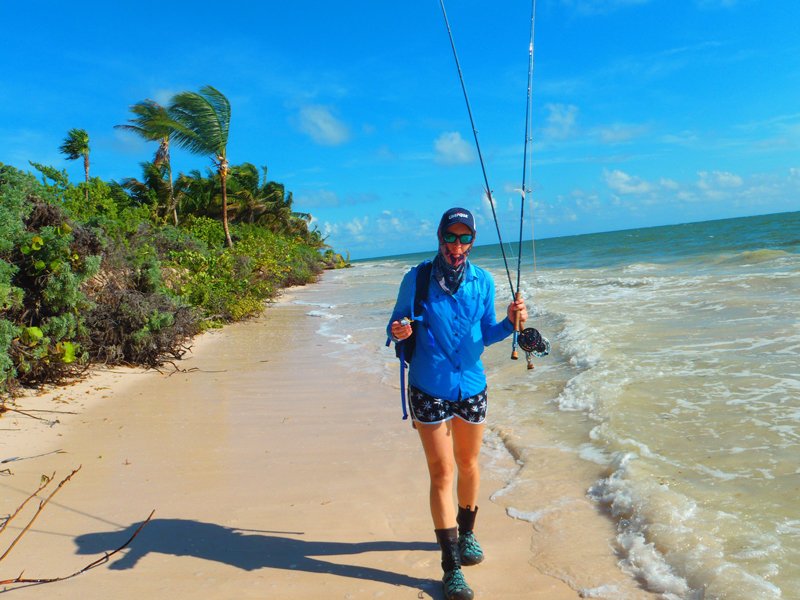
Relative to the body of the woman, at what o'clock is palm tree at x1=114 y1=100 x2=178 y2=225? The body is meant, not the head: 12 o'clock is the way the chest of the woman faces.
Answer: The palm tree is roughly at 5 o'clock from the woman.

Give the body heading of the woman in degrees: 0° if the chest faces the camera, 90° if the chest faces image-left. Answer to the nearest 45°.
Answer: approximately 0°

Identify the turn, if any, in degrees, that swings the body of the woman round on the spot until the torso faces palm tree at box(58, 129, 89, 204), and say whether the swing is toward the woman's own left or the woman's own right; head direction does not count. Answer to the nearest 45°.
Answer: approximately 135° to the woman's own right

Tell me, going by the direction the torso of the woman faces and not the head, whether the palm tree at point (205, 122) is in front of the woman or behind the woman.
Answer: behind

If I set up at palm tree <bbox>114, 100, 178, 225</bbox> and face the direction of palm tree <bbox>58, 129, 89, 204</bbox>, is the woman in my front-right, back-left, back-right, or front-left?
back-left
